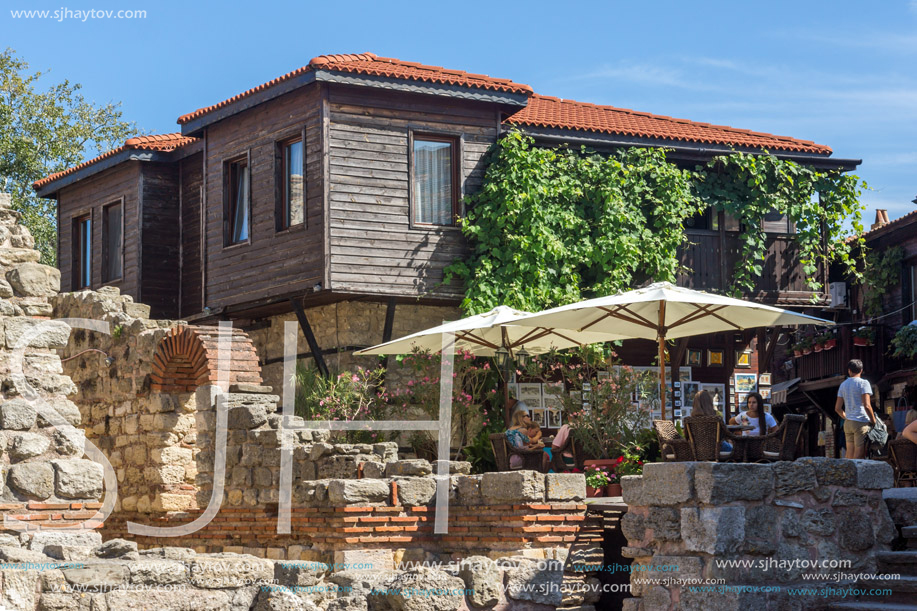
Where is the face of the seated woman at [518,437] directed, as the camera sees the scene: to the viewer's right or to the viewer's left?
to the viewer's right

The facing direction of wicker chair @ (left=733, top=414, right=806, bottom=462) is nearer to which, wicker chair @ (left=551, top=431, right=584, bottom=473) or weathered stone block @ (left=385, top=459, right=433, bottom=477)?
the wicker chair

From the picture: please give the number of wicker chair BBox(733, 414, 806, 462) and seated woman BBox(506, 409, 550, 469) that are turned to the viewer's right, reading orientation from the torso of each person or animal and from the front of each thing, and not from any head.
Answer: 1

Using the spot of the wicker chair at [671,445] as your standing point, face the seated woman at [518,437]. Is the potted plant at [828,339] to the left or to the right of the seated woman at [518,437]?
right

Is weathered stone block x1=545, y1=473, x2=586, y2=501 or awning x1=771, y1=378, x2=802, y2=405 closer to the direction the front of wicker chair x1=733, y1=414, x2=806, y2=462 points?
the weathered stone block

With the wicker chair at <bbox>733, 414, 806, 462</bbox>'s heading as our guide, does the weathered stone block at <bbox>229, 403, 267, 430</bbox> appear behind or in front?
in front
